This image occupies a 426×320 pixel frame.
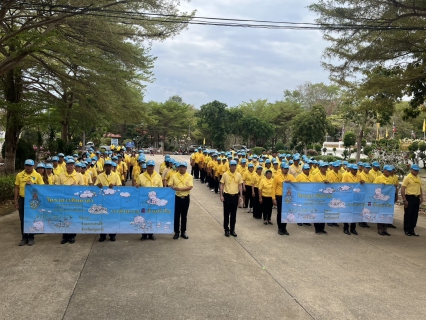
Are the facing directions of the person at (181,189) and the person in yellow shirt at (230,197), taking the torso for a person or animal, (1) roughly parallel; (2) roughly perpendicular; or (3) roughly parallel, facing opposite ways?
roughly parallel

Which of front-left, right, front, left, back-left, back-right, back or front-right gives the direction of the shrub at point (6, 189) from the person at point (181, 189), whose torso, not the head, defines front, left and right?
back-right

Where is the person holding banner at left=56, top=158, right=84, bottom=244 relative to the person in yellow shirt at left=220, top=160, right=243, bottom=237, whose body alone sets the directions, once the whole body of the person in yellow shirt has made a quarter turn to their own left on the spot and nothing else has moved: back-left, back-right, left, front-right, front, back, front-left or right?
back

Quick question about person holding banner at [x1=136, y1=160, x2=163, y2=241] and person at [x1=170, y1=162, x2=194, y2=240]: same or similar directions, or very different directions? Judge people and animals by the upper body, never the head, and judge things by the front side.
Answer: same or similar directions

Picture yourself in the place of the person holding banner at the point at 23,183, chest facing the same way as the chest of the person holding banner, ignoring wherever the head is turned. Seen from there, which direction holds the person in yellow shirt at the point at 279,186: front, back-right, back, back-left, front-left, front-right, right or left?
left

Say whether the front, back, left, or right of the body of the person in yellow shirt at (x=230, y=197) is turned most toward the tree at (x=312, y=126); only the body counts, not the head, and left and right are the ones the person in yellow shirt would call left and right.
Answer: back

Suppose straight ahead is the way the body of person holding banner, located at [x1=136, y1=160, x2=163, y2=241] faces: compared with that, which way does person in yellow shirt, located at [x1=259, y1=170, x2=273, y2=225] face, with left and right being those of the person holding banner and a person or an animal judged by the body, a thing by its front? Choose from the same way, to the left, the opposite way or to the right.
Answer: the same way

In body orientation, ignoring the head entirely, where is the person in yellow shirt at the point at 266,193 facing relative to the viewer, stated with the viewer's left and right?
facing the viewer

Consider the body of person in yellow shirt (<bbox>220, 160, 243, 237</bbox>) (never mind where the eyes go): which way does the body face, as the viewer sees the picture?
toward the camera

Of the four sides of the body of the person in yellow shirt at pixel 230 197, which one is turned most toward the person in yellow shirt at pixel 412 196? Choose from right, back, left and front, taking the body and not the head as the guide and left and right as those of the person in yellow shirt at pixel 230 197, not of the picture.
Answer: left

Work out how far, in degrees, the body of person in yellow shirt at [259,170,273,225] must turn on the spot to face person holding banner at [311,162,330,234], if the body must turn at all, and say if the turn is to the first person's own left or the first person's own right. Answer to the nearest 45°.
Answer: approximately 90° to the first person's own left

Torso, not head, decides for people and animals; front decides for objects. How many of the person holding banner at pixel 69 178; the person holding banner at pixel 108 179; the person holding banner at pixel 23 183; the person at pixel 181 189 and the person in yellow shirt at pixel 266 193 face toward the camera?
5

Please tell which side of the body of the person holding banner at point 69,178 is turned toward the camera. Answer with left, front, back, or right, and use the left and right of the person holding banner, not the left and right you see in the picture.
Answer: front

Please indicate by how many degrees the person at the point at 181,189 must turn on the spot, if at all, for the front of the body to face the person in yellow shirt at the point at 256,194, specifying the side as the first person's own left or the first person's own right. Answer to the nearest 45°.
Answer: approximately 135° to the first person's own left

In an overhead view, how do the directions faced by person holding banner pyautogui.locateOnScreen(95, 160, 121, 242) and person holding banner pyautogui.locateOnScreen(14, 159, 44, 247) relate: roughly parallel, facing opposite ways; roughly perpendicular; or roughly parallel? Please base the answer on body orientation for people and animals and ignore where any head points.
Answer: roughly parallel

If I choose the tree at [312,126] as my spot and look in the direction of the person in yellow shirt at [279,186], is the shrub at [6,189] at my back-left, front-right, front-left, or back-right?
front-right

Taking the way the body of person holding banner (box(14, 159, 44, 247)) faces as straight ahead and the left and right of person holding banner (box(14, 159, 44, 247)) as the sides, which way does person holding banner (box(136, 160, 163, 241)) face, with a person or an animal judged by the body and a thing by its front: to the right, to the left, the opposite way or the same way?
the same way

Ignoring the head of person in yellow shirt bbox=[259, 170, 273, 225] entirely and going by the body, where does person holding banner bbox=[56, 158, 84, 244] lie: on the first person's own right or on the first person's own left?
on the first person's own right
